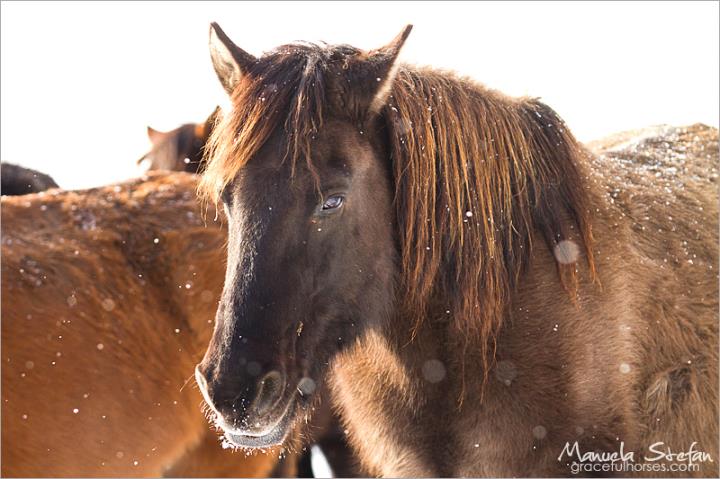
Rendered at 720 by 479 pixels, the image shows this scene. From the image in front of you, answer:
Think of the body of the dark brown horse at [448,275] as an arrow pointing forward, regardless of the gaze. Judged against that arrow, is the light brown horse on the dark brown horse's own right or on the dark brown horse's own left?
on the dark brown horse's own right

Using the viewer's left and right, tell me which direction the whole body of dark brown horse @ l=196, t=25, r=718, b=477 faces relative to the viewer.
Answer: facing the viewer and to the left of the viewer
